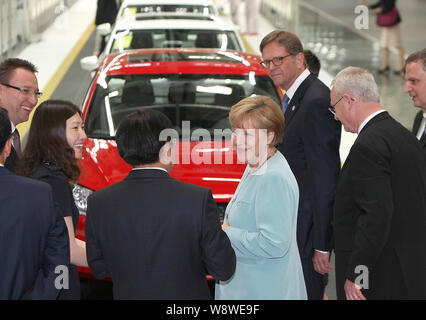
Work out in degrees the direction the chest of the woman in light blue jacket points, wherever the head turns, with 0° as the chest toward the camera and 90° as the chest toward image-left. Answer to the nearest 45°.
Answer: approximately 45°

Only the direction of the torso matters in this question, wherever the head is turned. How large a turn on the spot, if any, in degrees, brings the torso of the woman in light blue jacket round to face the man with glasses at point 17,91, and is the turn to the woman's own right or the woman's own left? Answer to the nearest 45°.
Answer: approximately 90° to the woman's own right

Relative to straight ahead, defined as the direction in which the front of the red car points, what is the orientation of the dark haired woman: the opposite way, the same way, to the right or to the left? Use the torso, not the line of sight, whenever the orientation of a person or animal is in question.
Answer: to the left

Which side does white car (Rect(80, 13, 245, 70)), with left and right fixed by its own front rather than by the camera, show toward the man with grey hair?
front

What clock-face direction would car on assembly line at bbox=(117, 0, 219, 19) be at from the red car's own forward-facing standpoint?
The car on assembly line is roughly at 6 o'clock from the red car.

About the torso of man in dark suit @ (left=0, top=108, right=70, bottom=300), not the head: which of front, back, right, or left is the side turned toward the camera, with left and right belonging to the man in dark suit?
back

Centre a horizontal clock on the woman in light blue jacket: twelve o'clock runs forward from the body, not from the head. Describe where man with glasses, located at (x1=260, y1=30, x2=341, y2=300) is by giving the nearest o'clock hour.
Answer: The man with glasses is roughly at 5 o'clock from the woman in light blue jacket.

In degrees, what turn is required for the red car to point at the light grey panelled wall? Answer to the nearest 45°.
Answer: approximately 180°

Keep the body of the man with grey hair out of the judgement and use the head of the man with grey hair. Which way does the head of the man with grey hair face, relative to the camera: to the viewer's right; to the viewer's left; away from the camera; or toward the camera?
to the viewer's left

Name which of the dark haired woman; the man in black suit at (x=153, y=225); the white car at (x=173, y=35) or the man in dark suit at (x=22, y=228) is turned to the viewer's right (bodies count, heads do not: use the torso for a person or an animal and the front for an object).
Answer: the dark haired woman

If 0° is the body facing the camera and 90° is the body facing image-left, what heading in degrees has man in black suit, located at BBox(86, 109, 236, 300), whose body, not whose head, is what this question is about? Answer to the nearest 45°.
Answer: approximately 180°

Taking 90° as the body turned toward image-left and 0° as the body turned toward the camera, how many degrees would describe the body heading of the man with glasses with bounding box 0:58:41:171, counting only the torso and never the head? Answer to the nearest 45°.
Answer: approximately 315°
